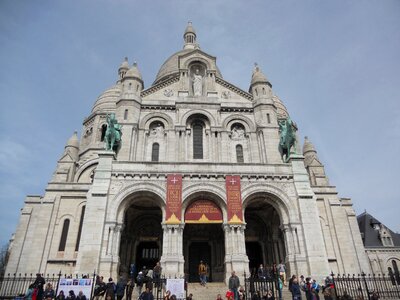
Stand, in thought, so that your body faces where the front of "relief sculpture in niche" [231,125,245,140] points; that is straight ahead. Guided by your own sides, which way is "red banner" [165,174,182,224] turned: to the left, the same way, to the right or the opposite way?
the same way

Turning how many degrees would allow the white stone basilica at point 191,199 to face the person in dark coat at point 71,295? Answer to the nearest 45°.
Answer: approximately 45° to its right

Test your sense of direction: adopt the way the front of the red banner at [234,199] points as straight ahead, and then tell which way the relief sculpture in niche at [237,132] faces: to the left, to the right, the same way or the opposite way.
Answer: the same way

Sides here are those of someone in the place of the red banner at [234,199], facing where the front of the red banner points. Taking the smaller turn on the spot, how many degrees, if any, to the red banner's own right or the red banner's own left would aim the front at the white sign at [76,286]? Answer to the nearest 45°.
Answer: approximately 45° to the red banner's own right

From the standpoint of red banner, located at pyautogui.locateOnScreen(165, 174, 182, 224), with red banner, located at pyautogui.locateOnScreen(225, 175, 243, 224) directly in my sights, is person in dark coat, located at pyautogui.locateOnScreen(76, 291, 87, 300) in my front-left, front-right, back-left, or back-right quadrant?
back-right

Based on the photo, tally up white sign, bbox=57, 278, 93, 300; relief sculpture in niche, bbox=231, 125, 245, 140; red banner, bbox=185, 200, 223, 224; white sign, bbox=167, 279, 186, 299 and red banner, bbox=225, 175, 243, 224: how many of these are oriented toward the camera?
5

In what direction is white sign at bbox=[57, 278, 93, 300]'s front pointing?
toward the camera

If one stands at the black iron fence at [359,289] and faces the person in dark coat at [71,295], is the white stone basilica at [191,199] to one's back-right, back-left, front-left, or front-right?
front-right

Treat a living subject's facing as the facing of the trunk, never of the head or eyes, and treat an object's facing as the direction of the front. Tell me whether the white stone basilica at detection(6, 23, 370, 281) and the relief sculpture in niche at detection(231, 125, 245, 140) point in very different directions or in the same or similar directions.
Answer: same or similar directions

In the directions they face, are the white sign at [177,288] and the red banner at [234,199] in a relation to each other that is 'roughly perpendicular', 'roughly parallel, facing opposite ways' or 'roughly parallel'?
roughly parallel

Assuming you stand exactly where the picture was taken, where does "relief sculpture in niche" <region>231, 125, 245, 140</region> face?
facing the viewer

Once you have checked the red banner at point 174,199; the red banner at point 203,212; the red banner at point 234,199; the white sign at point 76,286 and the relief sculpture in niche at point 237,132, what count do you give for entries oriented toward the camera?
5

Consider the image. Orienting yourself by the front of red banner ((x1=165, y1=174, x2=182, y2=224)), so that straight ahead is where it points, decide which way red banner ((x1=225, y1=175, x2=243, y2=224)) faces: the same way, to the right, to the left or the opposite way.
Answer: the same way

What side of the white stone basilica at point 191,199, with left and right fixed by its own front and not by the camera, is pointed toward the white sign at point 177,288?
front

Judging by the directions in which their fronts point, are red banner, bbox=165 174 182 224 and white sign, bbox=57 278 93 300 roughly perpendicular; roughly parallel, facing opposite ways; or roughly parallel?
roughly parallel
